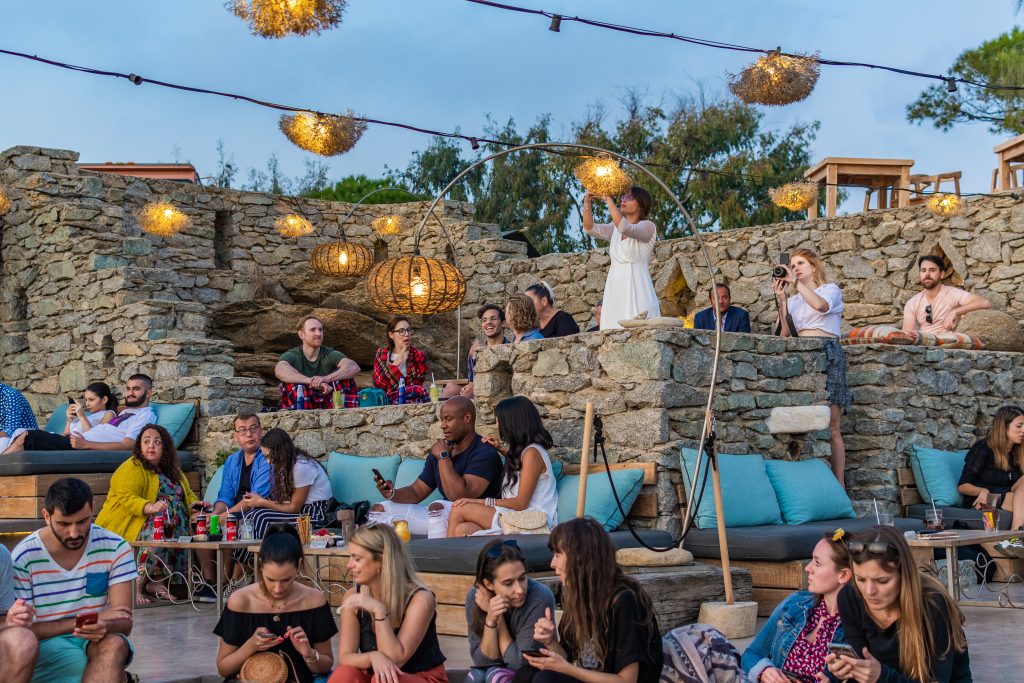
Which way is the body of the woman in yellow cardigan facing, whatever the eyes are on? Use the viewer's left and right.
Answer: facing the viewer and to the right of the viewer

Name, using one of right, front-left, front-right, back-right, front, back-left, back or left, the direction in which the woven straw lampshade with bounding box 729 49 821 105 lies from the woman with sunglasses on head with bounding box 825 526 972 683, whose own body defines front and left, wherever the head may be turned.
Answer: back-right

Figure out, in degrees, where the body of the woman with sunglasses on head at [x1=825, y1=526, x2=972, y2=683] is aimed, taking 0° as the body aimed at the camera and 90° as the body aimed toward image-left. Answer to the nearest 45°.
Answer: approximately 45°

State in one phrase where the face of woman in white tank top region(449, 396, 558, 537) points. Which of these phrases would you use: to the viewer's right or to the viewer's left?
to the viewer's left

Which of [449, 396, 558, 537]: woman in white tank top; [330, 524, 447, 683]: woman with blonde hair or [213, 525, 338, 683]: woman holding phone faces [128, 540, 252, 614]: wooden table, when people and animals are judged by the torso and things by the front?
the woman in white tank top

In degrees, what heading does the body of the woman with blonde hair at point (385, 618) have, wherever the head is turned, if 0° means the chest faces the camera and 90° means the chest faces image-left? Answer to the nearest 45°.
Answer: approximately 45°

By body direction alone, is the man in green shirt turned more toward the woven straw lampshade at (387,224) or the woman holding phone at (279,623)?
the woman holding phone

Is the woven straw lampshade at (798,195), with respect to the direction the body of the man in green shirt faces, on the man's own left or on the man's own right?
on the man's own left

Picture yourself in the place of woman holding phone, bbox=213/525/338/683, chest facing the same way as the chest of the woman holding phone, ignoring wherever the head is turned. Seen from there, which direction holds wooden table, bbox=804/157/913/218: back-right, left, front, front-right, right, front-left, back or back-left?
back-left
